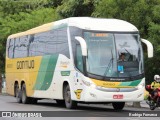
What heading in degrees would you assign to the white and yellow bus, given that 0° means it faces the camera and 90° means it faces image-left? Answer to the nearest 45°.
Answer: approximately 315°
